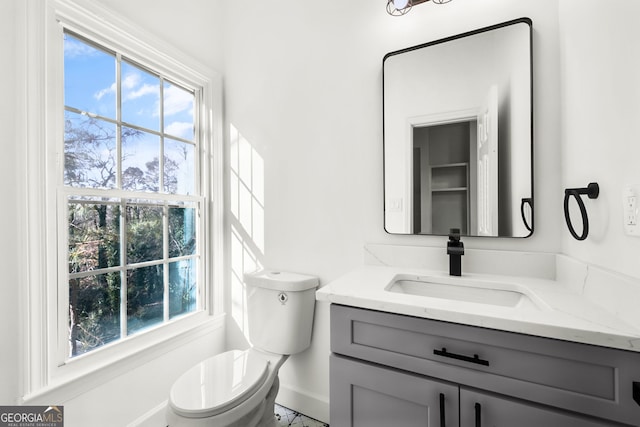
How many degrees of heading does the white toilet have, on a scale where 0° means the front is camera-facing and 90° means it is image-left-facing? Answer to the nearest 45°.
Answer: approximately 45°

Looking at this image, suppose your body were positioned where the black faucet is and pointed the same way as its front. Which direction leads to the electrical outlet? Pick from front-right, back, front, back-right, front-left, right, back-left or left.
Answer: front-left

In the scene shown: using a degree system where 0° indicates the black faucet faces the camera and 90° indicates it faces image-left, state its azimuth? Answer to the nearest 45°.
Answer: approximately 0°

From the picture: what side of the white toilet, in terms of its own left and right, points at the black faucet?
left
